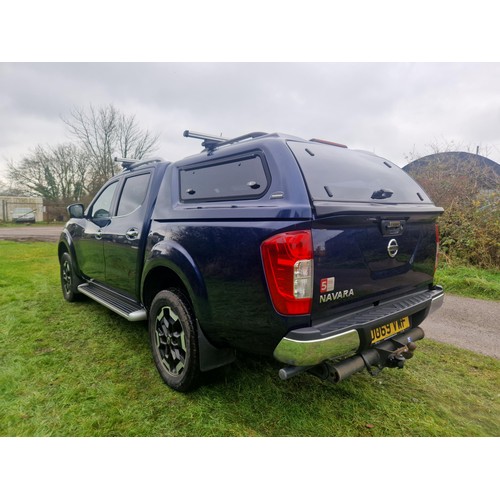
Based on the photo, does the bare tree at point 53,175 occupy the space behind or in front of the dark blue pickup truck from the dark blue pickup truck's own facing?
in front

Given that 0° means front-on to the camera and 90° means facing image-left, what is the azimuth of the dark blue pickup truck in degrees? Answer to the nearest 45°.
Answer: approximately 135°
